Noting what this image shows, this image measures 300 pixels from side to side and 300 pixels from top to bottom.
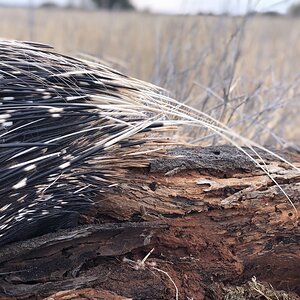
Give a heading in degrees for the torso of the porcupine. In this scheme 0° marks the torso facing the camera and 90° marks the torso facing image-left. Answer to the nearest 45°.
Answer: approximately 90°
